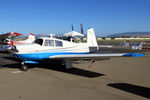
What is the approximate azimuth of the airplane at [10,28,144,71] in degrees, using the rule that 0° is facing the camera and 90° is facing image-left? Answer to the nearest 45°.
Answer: approximately 45°
